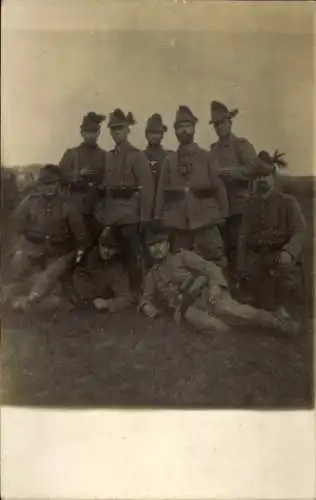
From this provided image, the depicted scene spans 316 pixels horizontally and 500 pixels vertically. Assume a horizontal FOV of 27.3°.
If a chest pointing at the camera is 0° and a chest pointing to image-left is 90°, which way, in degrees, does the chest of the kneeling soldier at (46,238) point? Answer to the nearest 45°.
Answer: approximately 0°
